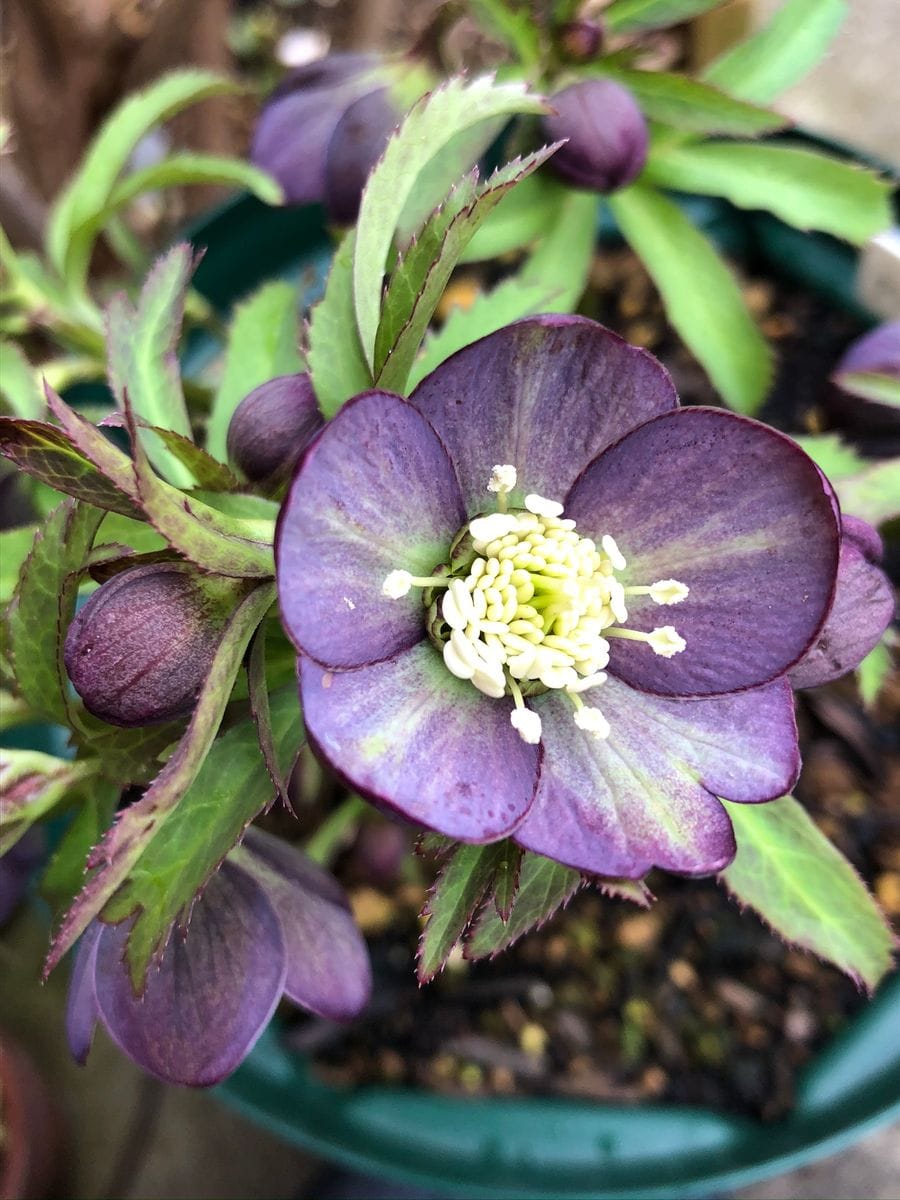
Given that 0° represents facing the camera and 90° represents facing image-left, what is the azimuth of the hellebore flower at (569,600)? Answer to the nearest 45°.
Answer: approximately 0°
